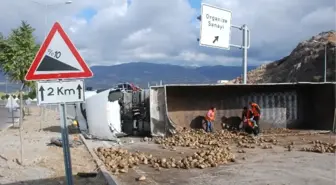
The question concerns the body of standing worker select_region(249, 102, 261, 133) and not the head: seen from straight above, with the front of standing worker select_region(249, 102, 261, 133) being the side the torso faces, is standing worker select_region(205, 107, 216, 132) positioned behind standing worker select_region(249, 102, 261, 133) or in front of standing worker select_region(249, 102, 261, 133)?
in front

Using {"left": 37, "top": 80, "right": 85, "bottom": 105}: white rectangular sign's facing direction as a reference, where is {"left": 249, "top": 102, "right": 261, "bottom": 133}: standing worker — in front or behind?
behind

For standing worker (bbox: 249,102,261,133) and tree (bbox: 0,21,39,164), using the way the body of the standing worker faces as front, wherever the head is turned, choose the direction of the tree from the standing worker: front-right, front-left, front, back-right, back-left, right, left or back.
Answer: front

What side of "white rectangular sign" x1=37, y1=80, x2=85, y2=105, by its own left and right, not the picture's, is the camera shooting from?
front

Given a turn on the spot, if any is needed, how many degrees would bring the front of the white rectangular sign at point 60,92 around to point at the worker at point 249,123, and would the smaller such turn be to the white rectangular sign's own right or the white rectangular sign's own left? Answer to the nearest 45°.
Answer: approximately 135° to the white rectangular sign's own left
